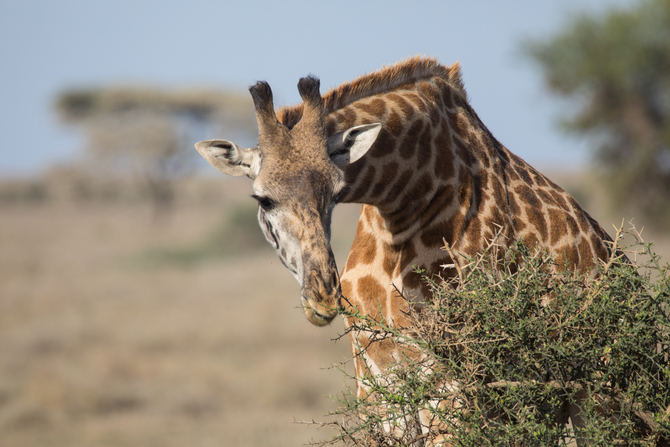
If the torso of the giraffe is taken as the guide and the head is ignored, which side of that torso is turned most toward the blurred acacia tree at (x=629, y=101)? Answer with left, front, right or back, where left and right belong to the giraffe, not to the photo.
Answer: back

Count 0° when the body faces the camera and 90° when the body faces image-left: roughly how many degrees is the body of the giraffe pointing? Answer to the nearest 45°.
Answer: approximately 45°

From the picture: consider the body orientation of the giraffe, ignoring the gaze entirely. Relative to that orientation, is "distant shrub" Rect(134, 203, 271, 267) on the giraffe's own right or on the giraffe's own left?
on the giraffe's own right
